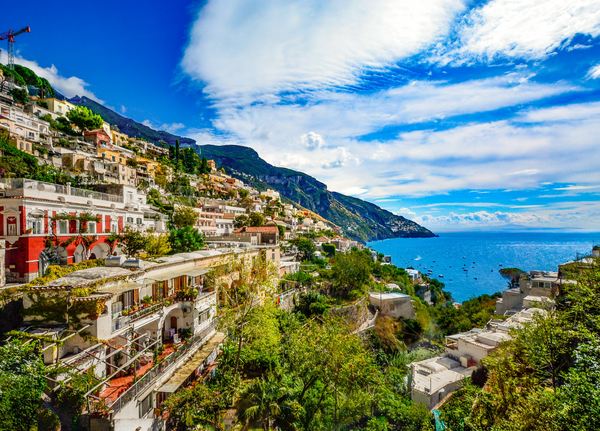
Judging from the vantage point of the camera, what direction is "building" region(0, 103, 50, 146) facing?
facing the viewer and to the right of the viewer

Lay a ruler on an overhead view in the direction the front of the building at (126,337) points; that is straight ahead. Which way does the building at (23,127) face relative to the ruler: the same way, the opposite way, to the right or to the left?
the same way

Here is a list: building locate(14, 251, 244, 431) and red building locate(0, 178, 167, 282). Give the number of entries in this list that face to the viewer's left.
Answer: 0

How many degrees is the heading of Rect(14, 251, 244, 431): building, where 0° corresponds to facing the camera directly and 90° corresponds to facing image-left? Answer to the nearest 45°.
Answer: approximately 315°

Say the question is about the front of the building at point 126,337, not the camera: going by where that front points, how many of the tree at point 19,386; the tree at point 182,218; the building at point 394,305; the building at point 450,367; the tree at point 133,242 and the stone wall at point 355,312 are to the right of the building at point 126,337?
1

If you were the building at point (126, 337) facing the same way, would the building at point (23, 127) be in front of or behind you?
behind

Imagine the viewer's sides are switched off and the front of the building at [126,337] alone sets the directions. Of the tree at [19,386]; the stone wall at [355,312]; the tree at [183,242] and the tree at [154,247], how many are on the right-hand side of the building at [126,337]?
1

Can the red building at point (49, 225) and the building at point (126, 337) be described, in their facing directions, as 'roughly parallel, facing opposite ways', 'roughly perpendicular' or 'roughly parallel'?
roughly parallel

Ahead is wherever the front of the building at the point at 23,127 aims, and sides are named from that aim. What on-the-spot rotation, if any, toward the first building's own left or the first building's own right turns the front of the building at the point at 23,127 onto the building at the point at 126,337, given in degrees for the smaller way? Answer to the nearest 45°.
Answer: approximately 45° to the first building's own right

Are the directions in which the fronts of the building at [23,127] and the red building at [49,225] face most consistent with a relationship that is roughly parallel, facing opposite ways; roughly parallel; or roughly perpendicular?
roughly parallel

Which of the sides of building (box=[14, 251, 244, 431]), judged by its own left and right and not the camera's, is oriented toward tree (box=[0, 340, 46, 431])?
right

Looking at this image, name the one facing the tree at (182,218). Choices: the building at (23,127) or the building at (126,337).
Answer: the building at (23,127)

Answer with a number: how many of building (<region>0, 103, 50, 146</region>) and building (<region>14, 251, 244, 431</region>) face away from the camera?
0

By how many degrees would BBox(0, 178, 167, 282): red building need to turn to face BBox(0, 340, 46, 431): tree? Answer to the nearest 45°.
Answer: approximately 45° to its right
